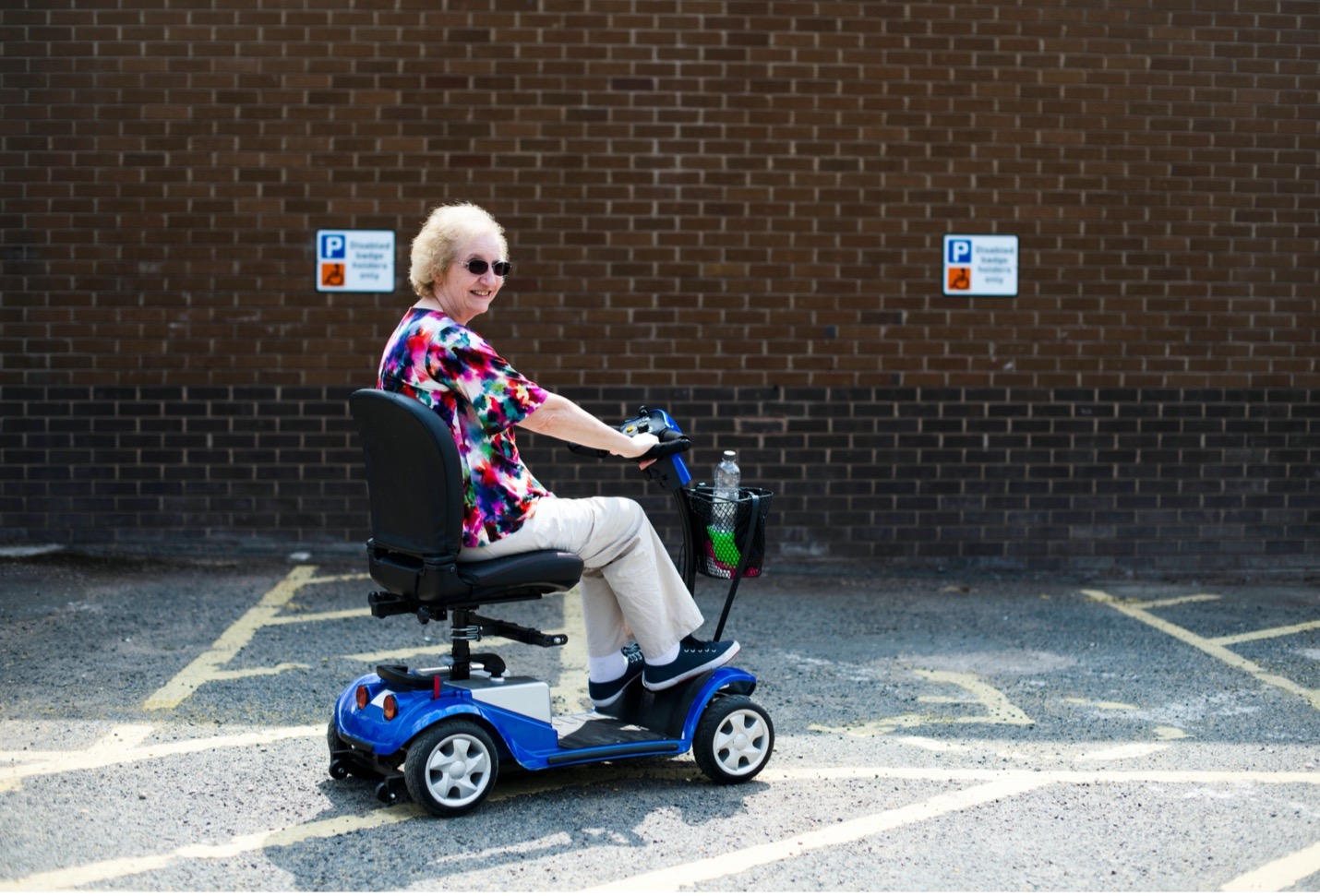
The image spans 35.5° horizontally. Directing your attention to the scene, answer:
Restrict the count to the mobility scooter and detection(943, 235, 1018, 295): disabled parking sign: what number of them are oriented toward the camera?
1

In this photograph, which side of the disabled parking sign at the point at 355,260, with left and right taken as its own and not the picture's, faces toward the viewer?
front

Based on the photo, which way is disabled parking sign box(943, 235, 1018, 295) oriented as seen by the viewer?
toward the camera

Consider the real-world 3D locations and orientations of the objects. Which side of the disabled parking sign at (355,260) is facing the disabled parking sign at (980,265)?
left

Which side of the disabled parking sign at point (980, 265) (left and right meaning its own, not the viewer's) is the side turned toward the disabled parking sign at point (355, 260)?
right

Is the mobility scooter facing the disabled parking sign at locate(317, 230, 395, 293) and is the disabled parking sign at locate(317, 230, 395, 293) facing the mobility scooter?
no

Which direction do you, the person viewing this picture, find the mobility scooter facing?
facing away from the viewer and to the right of the viewer

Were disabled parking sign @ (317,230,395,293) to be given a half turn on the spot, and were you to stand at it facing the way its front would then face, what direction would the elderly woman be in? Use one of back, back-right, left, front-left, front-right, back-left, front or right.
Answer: back

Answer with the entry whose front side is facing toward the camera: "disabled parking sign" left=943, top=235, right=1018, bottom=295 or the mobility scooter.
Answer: the disabled parking sign

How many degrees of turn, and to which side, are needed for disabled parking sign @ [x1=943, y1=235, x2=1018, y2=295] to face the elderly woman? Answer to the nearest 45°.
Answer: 0° — it already faces them

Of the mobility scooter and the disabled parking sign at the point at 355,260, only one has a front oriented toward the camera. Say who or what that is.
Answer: the disabled parking sign

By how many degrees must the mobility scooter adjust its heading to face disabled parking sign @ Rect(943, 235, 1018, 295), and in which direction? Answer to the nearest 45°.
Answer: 0° — it already faces it

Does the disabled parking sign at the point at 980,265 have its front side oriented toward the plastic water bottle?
yes

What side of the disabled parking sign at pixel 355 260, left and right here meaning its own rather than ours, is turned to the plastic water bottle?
front

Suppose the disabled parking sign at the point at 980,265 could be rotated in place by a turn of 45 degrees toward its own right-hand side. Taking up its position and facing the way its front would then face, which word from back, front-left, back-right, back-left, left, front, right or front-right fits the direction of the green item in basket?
front-left

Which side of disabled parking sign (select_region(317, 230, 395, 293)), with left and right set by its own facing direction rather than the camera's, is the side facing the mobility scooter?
front

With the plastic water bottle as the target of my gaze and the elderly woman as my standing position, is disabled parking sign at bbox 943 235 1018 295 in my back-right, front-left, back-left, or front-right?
front-left

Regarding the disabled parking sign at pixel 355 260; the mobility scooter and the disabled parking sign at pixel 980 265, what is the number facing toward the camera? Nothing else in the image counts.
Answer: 2
